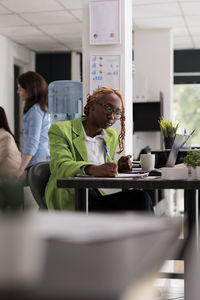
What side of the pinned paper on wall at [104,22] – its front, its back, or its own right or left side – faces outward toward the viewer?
front

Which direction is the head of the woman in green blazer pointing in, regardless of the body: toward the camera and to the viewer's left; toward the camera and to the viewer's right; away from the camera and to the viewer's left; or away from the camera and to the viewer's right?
toward the camera and to the viewer's right

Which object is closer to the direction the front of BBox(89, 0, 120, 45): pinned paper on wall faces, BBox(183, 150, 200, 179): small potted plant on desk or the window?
the small potted plant on desk

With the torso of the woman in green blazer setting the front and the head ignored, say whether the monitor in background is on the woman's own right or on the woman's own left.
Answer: on the woman's own left

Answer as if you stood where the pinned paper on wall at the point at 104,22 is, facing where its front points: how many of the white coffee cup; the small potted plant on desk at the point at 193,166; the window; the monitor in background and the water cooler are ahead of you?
2

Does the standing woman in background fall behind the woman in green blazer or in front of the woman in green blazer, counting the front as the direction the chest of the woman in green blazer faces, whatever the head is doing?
behind

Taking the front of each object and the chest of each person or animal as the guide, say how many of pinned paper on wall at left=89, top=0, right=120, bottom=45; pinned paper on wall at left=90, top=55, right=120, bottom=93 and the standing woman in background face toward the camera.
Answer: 2

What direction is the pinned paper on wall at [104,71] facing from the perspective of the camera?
toward the camera

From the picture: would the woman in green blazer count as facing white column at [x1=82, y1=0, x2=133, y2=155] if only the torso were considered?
no

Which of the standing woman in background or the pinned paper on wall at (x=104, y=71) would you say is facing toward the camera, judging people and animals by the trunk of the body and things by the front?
the pinned paper on wall

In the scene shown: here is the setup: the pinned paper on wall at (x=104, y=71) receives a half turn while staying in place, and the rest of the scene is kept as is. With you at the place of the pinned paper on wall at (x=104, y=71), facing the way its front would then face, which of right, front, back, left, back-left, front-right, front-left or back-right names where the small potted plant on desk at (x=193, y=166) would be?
back

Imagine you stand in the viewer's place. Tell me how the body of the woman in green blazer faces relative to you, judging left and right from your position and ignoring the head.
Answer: facing the viewer and to the right of the viewer

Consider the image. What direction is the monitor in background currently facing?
toward the camera
